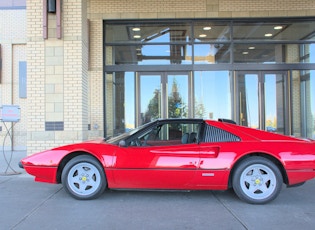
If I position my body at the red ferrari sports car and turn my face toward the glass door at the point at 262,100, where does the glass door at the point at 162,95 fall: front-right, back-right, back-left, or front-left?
front-left

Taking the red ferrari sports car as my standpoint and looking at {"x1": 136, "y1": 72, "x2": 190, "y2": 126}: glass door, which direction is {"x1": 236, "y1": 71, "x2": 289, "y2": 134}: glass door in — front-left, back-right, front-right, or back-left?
front-right

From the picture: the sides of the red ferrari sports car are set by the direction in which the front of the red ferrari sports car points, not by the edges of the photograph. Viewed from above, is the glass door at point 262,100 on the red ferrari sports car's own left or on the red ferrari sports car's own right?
on the red ferrari sports car's own right

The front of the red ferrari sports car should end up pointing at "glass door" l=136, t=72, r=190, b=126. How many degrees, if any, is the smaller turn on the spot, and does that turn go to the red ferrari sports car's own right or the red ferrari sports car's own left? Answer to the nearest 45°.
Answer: approximately 90° to the red ferrari sports car's own right

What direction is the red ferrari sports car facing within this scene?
to the viewer's left

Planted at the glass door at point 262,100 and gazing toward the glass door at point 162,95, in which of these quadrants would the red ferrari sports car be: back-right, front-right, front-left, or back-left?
front-left
